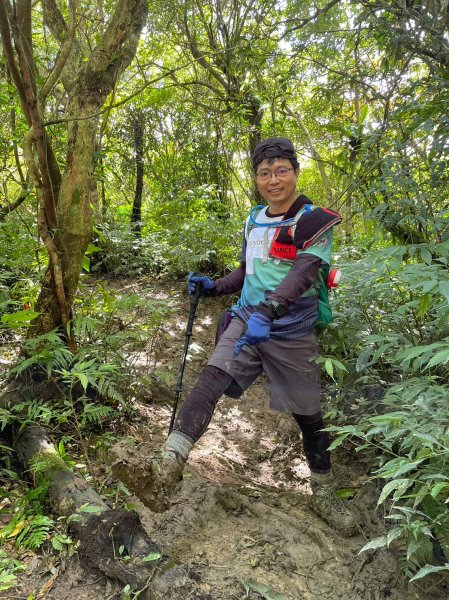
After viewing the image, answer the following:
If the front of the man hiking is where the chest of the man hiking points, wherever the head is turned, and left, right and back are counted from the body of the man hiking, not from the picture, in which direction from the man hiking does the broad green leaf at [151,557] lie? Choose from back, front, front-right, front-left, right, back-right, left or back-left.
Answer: front

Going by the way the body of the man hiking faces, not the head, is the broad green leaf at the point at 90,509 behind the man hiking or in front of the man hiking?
in front
